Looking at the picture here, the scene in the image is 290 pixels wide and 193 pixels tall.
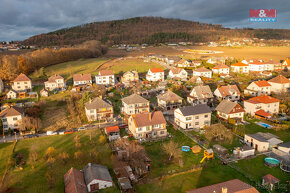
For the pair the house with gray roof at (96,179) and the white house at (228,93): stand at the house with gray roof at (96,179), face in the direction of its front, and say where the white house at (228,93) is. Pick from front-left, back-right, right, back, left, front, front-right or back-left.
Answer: back-left

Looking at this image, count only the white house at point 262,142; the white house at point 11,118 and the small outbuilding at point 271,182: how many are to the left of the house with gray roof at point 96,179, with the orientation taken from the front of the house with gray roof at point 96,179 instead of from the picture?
2

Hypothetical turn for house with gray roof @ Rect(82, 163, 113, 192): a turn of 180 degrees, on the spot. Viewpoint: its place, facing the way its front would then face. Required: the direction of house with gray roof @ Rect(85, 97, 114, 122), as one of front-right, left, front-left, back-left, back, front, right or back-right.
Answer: front

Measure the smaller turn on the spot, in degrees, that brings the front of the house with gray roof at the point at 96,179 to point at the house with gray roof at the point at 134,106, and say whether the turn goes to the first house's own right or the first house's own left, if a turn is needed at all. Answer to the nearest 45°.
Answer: approximately 180°

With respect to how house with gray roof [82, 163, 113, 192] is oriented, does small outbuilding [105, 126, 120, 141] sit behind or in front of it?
behind

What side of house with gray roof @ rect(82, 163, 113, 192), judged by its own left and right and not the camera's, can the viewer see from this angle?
front

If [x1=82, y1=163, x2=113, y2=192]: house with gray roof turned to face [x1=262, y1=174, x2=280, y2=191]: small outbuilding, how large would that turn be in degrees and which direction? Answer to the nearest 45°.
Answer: approximately 90° to its left

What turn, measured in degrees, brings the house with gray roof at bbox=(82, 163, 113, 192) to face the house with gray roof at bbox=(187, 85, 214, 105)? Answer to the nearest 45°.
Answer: approximately 135° to its left

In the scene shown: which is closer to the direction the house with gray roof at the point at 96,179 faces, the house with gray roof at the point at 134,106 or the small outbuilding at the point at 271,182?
the small outbuilding

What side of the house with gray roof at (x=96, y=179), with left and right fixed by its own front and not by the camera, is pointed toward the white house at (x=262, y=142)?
left

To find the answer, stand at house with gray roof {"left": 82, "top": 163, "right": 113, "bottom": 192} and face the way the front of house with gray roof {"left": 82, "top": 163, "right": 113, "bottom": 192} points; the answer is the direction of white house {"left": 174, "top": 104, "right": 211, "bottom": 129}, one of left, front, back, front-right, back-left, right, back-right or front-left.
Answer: back-left

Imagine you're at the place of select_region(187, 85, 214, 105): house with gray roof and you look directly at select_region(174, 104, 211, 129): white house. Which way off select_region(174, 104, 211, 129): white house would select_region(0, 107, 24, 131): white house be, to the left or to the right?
right

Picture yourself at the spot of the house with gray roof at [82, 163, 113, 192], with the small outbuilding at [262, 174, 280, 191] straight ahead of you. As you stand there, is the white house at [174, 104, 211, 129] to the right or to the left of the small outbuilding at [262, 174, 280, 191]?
left

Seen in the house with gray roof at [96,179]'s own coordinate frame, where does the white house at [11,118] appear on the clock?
The white house is roughly at 5 o'clock from the house with gray roof.
